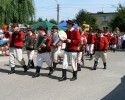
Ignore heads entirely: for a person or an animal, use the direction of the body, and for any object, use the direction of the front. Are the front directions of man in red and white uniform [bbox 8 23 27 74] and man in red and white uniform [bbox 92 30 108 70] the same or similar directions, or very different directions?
same or similar directions

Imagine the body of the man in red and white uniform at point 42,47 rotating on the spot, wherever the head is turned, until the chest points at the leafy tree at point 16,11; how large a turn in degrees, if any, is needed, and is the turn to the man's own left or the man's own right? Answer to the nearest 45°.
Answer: approximately 135° to the man's own right

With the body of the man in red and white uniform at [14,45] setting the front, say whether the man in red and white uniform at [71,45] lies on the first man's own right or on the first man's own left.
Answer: on the first man's own left

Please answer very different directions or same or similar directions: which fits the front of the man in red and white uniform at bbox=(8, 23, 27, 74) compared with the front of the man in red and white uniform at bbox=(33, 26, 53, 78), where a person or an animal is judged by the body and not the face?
same or similar directions

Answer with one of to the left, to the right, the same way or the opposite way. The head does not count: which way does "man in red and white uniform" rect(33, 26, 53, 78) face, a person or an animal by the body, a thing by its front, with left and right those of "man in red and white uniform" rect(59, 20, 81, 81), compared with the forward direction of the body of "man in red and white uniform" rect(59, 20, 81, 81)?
the same way

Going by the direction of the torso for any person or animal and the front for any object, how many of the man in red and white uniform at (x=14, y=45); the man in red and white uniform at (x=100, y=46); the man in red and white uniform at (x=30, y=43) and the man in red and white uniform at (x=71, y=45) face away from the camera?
0

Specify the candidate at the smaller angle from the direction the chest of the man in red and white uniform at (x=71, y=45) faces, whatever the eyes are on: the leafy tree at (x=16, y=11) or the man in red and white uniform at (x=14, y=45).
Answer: the man in red and white uniform

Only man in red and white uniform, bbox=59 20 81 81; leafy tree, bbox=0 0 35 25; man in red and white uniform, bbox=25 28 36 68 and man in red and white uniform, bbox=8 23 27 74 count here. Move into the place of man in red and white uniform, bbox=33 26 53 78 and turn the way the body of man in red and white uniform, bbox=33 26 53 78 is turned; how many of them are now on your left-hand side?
1

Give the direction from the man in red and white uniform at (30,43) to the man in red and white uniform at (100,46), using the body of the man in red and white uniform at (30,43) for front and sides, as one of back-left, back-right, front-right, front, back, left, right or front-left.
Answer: back-left

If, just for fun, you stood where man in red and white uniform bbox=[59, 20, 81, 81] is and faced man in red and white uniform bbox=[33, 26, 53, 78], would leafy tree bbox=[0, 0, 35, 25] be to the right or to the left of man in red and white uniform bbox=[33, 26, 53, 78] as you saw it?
right

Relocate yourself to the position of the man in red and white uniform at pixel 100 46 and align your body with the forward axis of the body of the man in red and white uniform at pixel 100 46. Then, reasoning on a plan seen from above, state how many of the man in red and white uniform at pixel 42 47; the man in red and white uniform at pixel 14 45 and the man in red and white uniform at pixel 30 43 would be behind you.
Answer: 0

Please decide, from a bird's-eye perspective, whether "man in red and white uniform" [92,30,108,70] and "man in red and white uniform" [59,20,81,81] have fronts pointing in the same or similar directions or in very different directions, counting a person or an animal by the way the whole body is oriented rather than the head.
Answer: same or similar directions

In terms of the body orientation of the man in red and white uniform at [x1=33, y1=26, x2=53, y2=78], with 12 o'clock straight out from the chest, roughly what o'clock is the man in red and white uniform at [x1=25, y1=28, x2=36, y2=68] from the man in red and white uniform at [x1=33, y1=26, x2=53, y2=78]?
the man in red and white uniform at [x1=25, y1=28, x2=36, y2=68] is roughly at 4 o'clock from the man in red and white uniform at [x1=33, y1=26, x2=53, y2=78].

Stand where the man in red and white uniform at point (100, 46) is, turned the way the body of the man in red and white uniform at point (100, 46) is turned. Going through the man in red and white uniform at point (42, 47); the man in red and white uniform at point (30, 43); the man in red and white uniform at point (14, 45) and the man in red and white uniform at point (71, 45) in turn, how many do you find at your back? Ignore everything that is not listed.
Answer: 0

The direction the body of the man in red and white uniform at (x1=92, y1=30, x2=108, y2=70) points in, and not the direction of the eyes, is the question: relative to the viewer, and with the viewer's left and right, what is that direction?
facing the viewer and to the left of the viewer

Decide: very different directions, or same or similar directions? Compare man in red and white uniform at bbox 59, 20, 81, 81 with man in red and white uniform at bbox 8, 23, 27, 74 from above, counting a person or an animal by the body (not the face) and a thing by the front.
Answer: same or similar directions

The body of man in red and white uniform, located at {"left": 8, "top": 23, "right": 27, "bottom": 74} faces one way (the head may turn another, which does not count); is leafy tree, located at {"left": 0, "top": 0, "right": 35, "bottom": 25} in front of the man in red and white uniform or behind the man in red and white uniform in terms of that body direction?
behind

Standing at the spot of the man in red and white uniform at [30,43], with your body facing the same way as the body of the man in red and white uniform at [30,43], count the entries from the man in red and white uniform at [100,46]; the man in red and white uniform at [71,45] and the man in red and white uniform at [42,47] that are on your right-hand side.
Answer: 0

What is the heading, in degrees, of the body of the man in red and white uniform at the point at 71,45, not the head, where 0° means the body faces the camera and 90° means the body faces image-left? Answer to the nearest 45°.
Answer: approximately 45°
